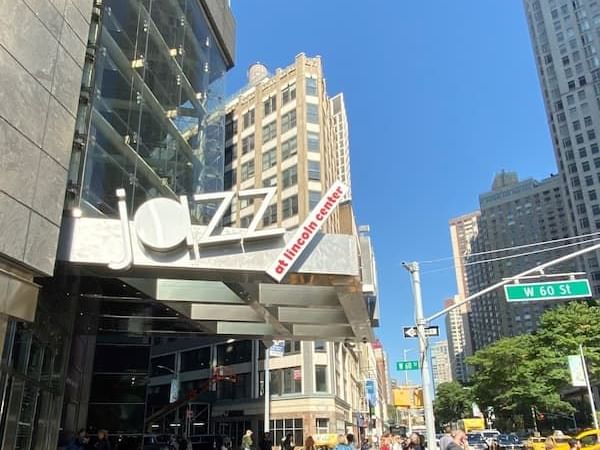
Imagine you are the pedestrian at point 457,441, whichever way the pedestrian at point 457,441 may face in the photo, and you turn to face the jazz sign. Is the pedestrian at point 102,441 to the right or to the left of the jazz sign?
right

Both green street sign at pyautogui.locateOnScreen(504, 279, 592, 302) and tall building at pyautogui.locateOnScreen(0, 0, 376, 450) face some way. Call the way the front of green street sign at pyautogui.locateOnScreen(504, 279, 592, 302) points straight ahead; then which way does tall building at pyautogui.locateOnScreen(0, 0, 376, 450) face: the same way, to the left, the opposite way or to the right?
to the left

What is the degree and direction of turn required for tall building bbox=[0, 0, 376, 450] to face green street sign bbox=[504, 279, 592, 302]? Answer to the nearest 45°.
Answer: approximately 45° to its left

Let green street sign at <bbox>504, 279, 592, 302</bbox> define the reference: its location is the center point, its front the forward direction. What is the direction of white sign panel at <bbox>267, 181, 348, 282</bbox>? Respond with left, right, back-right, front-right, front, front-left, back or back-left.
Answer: front-right

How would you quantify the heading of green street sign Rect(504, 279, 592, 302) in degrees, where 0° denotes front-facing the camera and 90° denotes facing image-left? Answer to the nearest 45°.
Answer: approximately 0°

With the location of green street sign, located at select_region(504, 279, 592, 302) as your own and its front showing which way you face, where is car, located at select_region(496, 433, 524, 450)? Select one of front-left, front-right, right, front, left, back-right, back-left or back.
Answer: back

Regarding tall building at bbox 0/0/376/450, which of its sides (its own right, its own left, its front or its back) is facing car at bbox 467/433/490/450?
left

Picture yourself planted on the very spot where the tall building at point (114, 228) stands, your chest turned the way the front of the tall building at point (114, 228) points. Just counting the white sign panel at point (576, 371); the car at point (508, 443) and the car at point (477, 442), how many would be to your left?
3

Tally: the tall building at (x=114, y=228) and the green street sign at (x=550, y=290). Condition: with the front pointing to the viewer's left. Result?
0

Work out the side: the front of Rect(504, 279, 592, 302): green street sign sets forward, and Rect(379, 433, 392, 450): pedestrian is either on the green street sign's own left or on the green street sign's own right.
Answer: on the green street sign's own right

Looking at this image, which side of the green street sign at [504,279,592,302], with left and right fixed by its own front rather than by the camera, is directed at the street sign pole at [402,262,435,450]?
right

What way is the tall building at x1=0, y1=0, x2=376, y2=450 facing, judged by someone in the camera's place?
facing the viewer and to the right of the viewer
